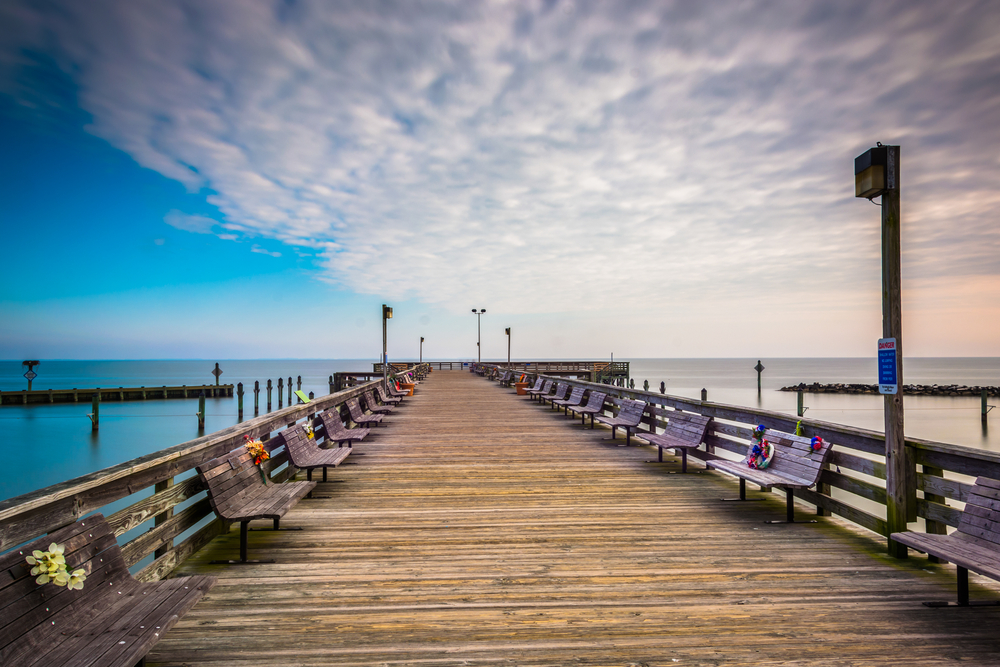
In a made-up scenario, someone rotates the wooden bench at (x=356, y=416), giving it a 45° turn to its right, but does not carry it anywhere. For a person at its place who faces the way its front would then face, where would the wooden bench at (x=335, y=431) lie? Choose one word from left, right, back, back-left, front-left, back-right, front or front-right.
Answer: front-right

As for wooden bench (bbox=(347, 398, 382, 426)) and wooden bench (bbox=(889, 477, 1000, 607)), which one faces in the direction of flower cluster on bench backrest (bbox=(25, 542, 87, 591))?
wooden bench (bbox=(889, 477, 1000, 607))

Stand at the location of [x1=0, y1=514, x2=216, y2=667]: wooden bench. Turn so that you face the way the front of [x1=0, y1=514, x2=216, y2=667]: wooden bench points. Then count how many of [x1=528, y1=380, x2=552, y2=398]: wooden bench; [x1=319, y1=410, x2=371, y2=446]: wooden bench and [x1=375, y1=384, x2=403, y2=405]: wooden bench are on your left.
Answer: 3

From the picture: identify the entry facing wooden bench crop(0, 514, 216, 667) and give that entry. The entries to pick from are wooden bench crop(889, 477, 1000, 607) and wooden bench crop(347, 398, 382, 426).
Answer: wooden bench crop(889, 477, 1000, 607)

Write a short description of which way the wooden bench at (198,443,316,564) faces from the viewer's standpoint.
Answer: facing the viewer and to the right of the viewer

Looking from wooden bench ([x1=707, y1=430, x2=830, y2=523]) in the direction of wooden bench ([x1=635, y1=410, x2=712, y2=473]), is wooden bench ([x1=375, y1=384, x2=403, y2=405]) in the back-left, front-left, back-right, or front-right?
front-left

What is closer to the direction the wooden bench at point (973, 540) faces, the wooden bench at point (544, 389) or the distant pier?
the distant pier

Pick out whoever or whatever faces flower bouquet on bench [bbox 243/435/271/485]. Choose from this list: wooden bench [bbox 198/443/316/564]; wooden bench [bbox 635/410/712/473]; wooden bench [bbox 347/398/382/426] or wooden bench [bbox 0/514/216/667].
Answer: wooden bench [bbox 635/410/712/473]

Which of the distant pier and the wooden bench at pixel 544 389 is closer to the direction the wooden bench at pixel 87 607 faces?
the wooden bench

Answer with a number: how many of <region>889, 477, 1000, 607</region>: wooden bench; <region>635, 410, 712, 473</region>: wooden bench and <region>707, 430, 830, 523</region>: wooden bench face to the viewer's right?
0

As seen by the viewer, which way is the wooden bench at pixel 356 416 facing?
to the viewer's right

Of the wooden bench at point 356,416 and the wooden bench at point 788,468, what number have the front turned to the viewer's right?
1

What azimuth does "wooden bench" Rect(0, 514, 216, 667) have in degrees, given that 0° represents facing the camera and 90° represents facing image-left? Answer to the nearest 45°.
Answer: approximately 315°

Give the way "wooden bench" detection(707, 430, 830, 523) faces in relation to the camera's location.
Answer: facing the viewer and to the left of the viewer
